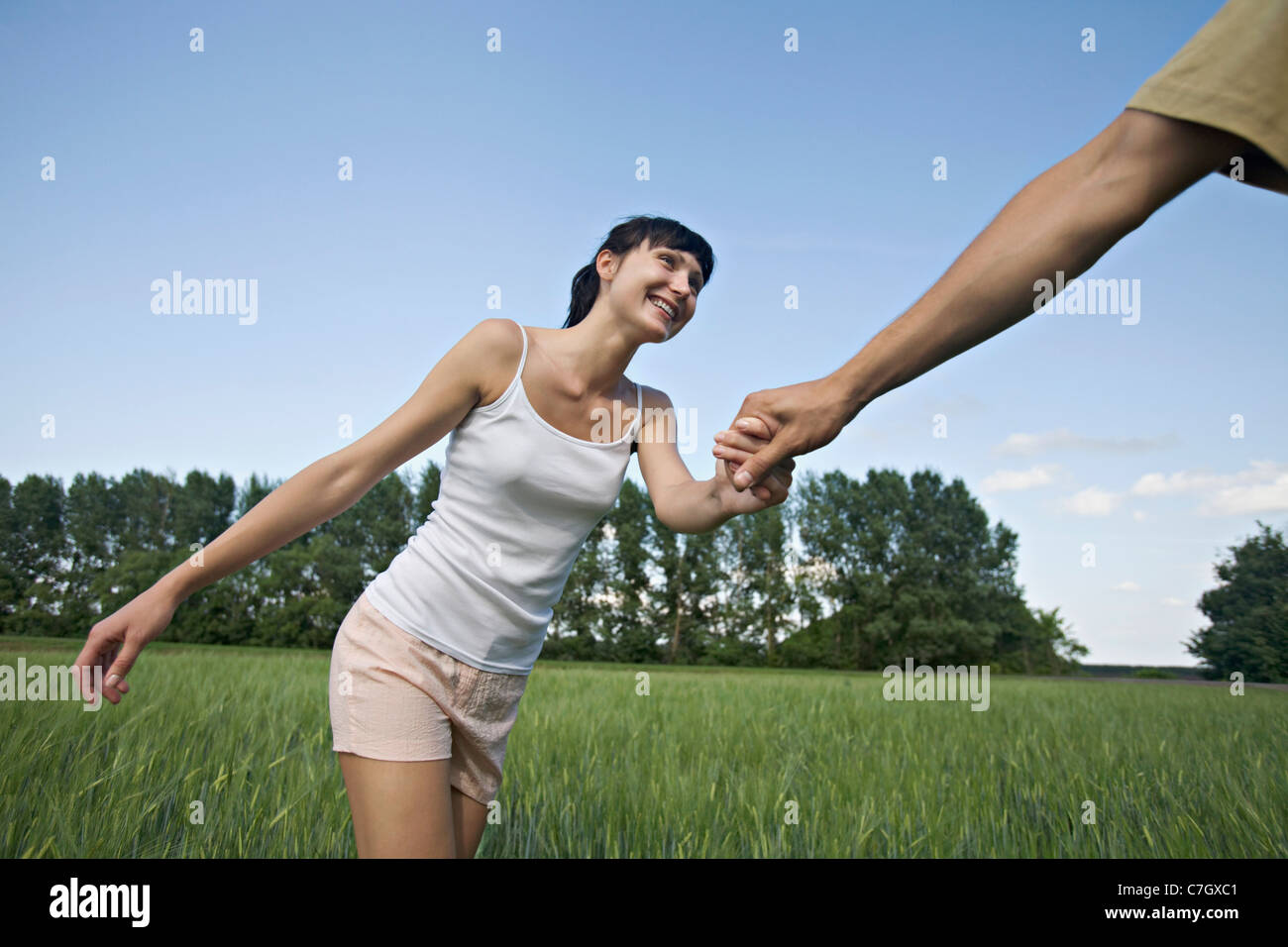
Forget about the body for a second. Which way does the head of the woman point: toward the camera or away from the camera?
toward the camera

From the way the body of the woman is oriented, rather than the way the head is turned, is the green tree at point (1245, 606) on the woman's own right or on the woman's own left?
on the woman's own left
